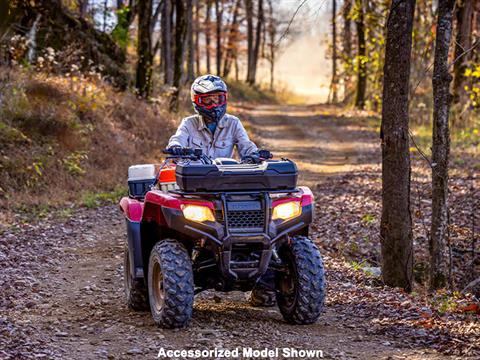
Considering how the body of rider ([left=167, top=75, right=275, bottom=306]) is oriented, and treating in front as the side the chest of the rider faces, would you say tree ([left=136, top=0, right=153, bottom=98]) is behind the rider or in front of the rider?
behind

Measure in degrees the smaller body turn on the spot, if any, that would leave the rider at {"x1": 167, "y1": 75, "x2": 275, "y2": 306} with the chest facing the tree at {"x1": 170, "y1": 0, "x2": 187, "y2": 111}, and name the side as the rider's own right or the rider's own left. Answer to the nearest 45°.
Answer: approximately 180°

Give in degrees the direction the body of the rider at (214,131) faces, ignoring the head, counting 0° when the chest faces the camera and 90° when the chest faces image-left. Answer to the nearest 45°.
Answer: approximately 0°

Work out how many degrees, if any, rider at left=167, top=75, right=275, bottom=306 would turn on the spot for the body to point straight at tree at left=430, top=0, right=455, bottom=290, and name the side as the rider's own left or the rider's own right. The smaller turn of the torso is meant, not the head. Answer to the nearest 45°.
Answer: approximately 135° to the rider's own left

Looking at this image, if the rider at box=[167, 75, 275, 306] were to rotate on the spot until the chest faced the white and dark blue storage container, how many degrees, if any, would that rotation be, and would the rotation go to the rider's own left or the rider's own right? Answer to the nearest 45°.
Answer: approximately 90° to the rider's own right

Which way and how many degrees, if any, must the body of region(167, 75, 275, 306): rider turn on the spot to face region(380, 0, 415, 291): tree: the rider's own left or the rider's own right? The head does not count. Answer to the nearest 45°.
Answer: approximately 135° to the rider's own left
